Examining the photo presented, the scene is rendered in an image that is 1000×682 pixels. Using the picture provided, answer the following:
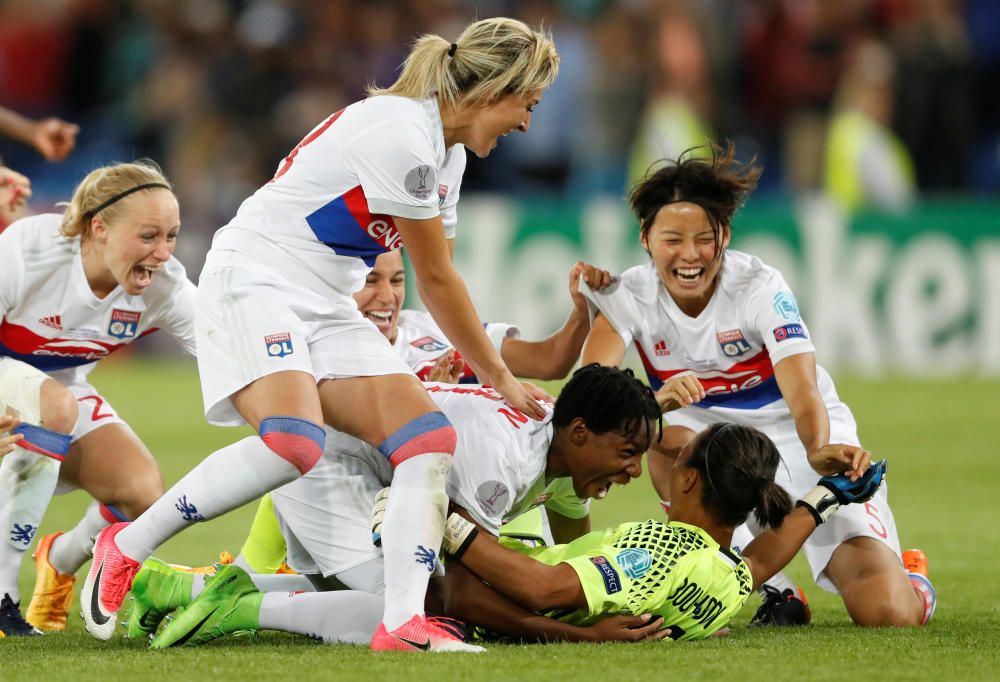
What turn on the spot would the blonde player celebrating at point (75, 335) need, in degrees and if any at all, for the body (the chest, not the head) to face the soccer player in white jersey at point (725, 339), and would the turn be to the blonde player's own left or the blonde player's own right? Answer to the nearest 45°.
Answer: approximately 45° to the blonde player's own left

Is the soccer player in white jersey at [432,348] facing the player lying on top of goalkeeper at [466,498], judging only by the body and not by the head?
yes

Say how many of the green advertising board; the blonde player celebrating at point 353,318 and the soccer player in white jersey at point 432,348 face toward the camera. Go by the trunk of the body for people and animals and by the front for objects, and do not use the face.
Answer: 2

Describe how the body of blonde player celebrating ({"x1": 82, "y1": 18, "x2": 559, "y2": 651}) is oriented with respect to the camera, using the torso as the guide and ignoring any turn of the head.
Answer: to the viewer's right

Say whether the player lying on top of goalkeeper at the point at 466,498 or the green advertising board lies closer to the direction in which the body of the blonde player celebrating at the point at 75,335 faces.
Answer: the player lying on top of goalkeeper

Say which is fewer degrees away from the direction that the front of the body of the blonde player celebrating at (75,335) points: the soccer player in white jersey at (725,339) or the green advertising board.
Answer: the soccer player in white jersey

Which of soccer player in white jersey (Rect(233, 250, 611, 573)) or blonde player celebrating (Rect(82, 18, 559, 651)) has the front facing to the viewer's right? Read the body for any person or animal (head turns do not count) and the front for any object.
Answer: the blonde player celebrating

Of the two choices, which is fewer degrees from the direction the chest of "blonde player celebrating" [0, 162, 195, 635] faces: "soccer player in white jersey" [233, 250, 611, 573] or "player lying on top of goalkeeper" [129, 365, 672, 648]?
the player lying on top of goalkeeper

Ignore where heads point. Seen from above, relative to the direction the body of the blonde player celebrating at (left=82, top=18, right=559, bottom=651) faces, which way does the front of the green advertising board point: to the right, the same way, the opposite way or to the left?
to the right
